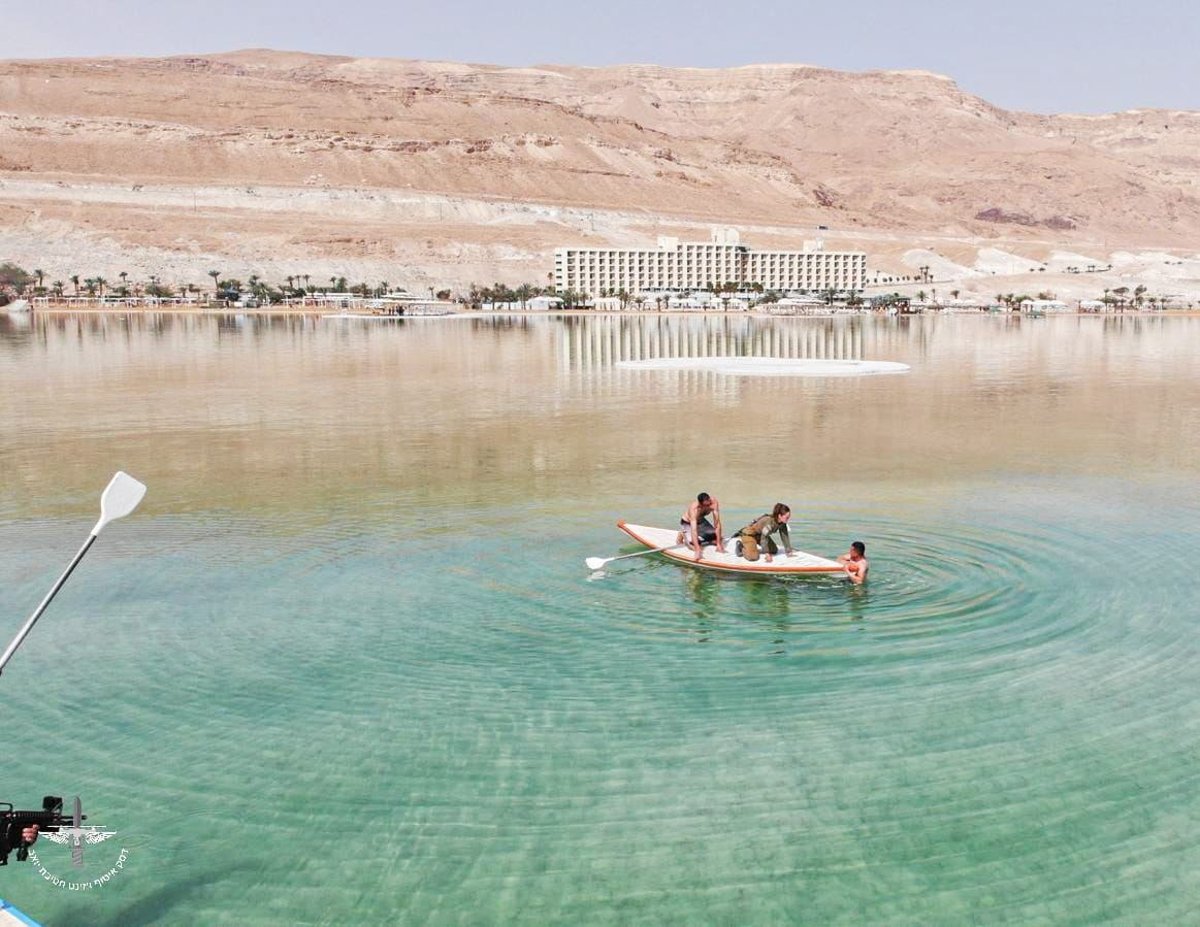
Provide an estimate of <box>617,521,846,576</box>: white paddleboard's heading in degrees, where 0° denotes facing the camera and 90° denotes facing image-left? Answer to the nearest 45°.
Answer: approximately 90°

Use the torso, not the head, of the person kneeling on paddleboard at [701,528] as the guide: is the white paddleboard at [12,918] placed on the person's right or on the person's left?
on the person's right

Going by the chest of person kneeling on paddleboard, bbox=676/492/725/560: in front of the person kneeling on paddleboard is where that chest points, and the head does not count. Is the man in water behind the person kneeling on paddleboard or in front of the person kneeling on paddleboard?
in front

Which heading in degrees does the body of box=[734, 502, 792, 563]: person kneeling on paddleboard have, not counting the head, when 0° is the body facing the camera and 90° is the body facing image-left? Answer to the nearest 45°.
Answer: approximately 270°

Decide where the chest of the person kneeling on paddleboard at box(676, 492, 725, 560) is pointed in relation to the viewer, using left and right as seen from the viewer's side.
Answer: facing the viewer and to the right of the viewer

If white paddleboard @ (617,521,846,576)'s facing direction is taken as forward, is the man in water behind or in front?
behind

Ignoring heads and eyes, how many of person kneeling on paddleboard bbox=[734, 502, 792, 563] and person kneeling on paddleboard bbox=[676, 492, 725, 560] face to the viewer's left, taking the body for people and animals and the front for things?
0
